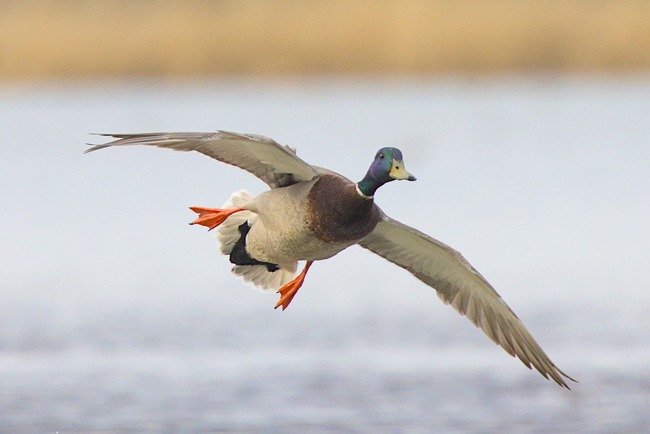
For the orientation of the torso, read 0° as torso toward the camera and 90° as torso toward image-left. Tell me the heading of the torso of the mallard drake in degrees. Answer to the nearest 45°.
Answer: approximately 315°
